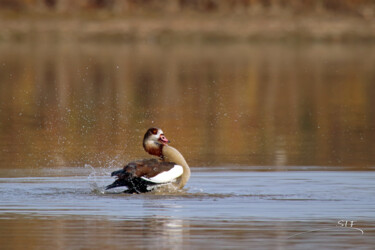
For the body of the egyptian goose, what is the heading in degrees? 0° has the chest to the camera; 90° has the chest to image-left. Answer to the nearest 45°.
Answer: approximately 270°
